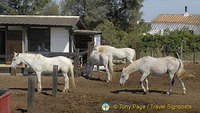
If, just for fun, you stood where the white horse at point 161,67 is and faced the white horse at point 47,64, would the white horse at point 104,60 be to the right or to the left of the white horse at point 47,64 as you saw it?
right

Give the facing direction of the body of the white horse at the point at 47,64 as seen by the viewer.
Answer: to the viewer's left

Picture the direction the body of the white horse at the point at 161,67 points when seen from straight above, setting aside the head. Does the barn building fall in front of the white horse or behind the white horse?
in front

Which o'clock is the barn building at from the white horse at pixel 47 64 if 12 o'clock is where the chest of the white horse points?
The barn building is roughly at 3 o'clock from the white horse.

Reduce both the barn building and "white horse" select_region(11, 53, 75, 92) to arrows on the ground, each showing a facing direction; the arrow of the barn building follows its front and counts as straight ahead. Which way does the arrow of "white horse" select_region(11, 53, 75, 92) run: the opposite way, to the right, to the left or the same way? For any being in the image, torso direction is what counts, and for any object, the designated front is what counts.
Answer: to the right

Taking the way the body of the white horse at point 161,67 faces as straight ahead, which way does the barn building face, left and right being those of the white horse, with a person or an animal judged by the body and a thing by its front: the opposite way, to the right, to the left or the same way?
to the left

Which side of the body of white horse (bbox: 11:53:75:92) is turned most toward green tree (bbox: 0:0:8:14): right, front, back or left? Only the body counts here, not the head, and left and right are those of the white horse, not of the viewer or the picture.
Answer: right

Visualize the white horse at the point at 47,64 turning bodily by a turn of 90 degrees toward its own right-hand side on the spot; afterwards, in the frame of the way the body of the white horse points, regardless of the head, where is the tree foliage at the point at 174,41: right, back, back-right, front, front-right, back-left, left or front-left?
front-right

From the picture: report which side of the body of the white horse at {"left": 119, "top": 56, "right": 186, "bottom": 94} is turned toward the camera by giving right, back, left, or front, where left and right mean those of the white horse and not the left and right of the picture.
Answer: left

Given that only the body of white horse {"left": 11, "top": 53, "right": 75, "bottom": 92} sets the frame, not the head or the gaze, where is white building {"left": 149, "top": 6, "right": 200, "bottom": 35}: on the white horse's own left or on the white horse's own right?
on the white horse's own right
